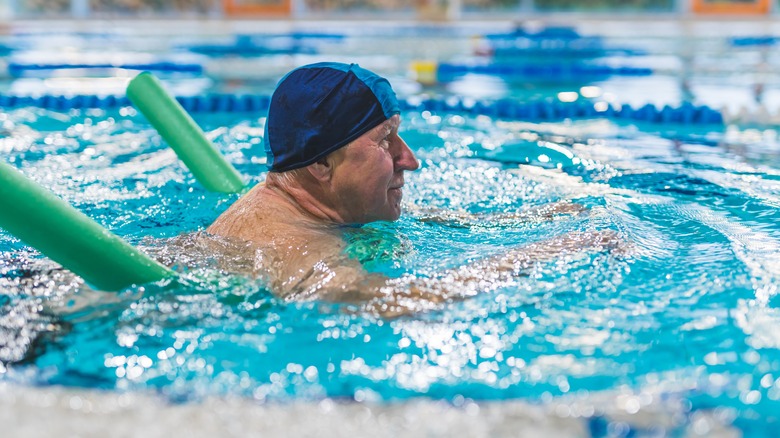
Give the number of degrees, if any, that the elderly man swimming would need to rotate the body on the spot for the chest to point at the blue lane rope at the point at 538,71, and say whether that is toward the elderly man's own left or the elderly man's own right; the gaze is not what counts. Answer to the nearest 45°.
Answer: approximately 90° to the elderly man's own left

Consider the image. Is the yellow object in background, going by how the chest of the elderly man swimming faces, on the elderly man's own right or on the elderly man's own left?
on the elderly man's own left

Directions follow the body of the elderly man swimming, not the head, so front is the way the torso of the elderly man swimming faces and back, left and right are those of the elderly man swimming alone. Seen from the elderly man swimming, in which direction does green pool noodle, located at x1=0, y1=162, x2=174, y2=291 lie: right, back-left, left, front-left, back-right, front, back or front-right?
back-right

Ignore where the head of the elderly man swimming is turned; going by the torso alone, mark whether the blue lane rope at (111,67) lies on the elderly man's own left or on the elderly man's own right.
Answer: on the elderly man's own left

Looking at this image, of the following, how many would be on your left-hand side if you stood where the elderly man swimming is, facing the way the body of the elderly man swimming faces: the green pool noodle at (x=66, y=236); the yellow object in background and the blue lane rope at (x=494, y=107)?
2

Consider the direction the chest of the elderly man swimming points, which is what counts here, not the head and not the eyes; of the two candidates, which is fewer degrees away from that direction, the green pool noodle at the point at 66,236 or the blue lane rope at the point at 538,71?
the blue lane rope

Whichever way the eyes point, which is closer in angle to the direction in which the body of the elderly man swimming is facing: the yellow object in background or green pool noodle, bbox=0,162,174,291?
the yellow object in background

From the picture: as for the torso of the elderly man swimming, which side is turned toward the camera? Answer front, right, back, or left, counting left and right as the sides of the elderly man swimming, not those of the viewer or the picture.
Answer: right

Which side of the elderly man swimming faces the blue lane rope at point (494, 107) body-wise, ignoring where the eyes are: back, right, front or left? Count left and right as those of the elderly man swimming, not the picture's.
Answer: left
